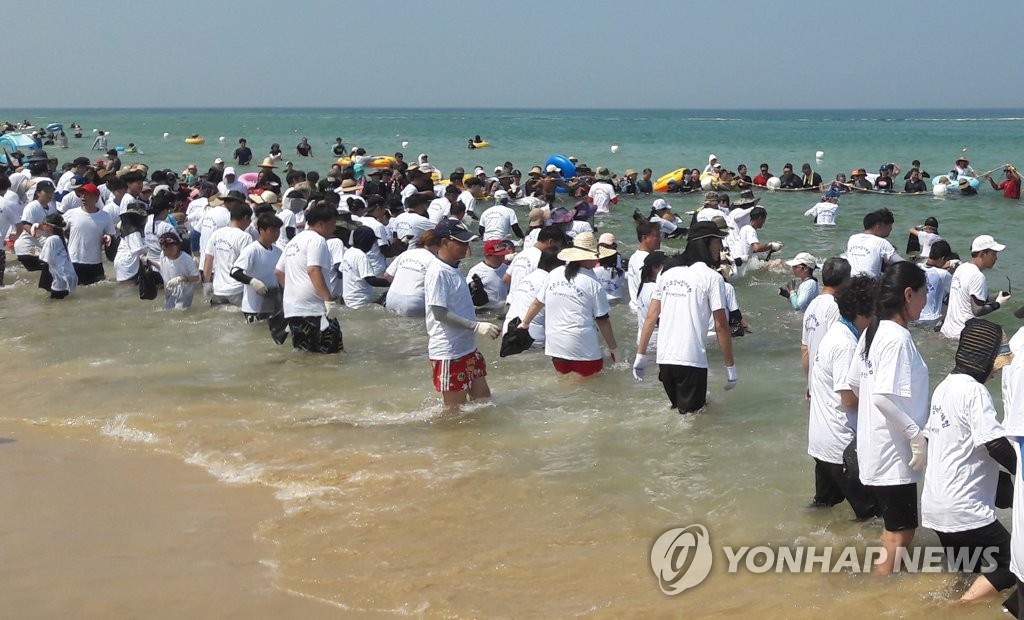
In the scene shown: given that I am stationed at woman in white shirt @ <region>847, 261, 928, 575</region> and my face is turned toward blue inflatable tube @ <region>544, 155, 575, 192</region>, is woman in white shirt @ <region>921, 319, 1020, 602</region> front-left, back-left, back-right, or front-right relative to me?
back-right

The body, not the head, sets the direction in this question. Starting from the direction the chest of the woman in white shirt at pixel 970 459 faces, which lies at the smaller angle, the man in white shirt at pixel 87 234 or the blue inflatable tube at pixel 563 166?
the blue inflatable tube

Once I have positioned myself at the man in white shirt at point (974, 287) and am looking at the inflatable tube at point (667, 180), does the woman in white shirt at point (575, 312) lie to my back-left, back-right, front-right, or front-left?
back-left

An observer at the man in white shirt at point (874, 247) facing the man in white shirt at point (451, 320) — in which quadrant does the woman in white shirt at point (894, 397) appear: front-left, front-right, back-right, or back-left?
front-left

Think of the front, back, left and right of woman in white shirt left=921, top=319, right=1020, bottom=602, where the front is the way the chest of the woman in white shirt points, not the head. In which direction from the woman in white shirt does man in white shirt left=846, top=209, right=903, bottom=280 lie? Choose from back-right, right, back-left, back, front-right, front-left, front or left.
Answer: front-left

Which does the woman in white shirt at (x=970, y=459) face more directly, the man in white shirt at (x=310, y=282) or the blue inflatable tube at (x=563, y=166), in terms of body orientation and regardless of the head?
the blue inflatable tube
